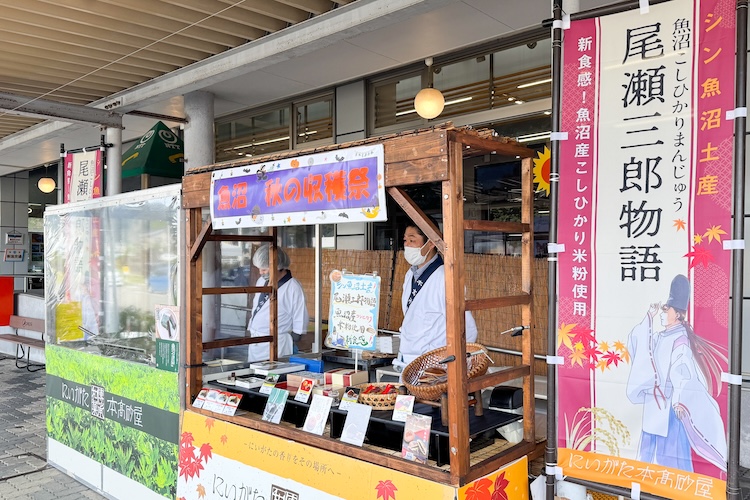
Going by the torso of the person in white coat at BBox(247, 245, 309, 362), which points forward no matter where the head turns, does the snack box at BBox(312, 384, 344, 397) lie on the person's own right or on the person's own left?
on the person's own left

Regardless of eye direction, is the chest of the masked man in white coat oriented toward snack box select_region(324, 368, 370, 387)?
yes

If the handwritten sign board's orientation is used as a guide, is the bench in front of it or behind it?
behind

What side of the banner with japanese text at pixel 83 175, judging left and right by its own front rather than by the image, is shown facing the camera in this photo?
front

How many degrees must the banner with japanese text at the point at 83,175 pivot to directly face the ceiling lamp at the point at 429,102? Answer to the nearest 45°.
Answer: approximately 45° to its left

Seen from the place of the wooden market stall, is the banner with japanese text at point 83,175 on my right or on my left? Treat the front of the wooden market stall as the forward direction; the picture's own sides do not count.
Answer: on my right

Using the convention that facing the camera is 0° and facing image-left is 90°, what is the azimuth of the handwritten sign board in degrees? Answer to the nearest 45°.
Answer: approximately 0°

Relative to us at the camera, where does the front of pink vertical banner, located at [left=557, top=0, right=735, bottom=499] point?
facing the viewer

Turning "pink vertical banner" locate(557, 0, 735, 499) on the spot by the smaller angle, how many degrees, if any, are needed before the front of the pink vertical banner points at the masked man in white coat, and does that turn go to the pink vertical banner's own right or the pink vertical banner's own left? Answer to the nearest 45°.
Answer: approximately 135° to the pink vertical banner's own right

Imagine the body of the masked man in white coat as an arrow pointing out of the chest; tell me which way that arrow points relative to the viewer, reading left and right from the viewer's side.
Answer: facing the viewer and to the left of the viewer

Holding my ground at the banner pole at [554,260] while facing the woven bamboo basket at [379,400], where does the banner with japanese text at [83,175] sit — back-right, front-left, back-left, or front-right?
front-right

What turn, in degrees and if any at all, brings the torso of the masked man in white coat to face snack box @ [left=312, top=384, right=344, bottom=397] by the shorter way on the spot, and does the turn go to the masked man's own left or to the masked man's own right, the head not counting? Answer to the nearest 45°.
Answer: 0° — they already face it

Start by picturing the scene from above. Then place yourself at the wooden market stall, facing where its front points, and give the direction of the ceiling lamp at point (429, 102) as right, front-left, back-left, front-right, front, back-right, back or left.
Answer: back-right

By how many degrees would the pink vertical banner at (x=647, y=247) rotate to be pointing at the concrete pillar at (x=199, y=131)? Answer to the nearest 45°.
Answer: approximately 135° to its right

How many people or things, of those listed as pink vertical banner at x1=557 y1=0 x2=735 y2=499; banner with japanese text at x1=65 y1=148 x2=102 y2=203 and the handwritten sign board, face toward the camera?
3

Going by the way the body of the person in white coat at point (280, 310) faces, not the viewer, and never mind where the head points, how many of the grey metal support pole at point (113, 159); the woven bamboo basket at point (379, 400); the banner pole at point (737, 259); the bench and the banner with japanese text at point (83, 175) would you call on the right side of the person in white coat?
3
